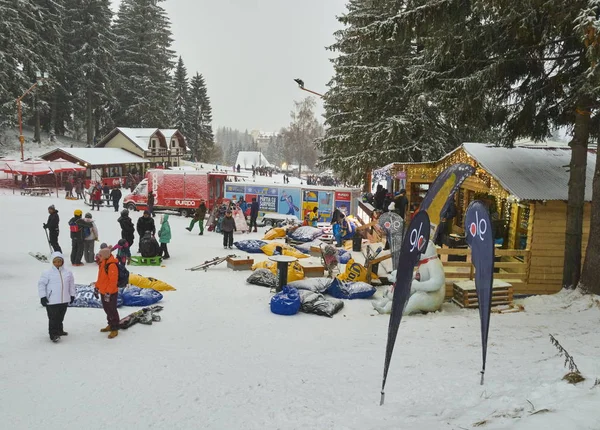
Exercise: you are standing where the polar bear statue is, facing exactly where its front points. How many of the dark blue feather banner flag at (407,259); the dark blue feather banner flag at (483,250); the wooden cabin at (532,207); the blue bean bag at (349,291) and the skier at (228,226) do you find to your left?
2

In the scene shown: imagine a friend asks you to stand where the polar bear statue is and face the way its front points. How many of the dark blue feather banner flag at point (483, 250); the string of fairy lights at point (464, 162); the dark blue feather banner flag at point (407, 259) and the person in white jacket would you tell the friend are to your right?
1

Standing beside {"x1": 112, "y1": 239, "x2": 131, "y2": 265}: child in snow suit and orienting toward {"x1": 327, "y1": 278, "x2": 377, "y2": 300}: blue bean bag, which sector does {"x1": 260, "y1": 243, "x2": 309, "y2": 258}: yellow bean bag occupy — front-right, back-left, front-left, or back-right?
front-left

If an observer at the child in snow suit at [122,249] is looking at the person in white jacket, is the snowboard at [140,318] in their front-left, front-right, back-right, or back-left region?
front-left
